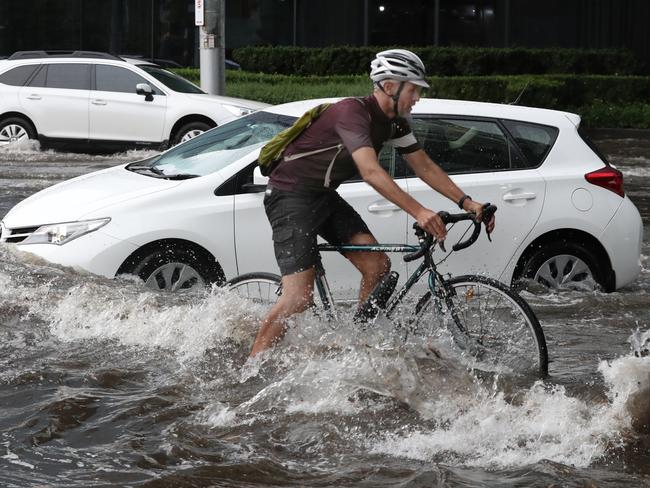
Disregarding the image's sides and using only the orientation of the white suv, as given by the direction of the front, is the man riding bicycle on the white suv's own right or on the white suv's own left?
on the white suv's own right

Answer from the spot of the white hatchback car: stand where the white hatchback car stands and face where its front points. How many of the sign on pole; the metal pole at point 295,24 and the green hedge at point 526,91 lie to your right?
3

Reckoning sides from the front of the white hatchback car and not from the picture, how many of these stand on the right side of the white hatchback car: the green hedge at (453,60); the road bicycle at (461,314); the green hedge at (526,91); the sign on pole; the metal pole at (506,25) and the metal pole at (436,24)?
5

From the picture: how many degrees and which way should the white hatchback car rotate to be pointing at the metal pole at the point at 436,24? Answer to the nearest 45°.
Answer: approximately 90° to its right

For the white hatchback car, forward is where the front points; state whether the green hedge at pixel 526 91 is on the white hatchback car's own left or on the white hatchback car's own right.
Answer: on the white hatchback car's own right

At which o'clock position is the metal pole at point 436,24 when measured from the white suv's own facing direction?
The metal pole is roughly at 10 o'clock from the white suv.

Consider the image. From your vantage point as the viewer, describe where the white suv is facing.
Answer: facing to the right of the viewer

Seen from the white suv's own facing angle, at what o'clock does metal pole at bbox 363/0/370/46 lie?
The metal pole is roughly at 10 o'clock from the white suv.

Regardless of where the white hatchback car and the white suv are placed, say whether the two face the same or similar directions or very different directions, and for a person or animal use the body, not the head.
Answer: very different directions

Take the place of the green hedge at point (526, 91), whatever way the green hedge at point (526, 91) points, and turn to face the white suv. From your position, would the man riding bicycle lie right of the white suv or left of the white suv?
left

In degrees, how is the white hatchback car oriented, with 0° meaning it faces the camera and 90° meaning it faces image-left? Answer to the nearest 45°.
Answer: approximately 90°

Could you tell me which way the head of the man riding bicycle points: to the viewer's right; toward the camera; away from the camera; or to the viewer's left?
to the viewer's right

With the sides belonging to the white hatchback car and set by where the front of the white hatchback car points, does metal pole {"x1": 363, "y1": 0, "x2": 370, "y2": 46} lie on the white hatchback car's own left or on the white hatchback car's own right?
on the white hatchback car's own right

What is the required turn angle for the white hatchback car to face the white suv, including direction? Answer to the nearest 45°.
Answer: approximately 90° to its right

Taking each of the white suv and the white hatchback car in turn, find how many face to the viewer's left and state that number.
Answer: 1

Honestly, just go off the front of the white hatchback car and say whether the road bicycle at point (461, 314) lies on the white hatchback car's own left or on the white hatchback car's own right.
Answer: on the white hatchback car's own left
